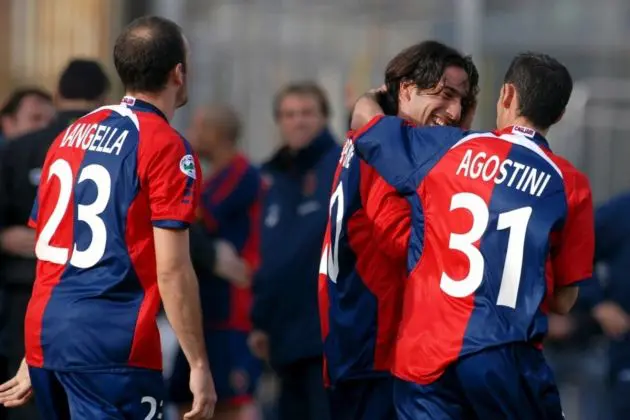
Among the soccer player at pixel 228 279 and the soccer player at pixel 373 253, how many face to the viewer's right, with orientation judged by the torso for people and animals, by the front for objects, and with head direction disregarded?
1

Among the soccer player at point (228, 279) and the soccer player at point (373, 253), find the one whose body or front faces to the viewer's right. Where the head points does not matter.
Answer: the soccer player at point (373, 253)

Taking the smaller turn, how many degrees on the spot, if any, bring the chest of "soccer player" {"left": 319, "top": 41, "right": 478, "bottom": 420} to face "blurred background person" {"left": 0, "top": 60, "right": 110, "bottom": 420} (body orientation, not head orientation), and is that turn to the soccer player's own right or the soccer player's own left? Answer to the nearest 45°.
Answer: approximately 135° to the soccer player's own left

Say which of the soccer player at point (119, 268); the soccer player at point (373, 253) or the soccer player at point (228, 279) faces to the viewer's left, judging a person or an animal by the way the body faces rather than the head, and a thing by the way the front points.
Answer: the soccer player at point (228, 279)

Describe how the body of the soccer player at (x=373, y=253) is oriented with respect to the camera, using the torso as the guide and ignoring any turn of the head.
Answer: to the viewer's right

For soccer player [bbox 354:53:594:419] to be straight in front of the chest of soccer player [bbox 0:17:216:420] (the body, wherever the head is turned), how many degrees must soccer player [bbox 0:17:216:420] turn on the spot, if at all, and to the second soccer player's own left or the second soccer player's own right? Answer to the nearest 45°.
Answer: approximately 45° to the second soccer player's own right

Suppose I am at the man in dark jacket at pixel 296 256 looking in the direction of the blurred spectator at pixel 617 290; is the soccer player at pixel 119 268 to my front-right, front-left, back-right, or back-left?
back-right

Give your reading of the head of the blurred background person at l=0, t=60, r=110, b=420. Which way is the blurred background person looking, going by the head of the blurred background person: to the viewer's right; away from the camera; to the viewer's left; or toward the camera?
away from the camera

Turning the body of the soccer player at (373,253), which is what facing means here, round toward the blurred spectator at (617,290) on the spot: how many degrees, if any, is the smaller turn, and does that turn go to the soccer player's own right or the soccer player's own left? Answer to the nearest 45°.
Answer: approximately 45° to the soccer player's own left
